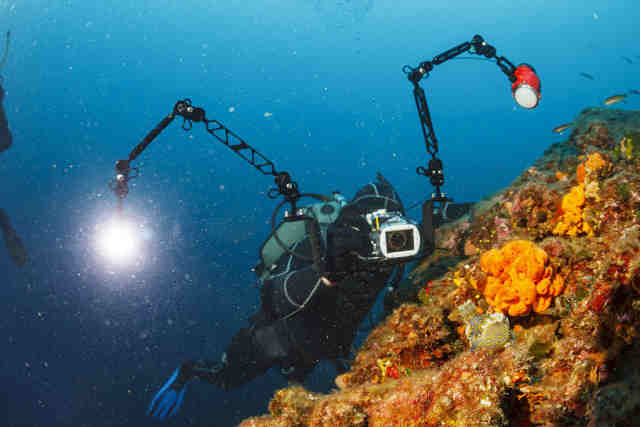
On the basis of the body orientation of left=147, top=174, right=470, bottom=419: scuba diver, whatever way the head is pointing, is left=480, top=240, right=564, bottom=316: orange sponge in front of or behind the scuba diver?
in front

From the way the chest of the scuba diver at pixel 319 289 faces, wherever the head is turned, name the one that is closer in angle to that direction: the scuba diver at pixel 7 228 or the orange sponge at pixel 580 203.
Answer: the orange sponge

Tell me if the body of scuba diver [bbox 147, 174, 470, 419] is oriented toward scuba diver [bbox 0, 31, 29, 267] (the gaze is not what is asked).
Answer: no

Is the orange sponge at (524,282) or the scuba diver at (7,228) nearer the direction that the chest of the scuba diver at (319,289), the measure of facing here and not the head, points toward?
the orange sponge

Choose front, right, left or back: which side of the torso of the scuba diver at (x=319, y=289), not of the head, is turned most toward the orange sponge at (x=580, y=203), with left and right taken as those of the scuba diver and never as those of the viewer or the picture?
front
